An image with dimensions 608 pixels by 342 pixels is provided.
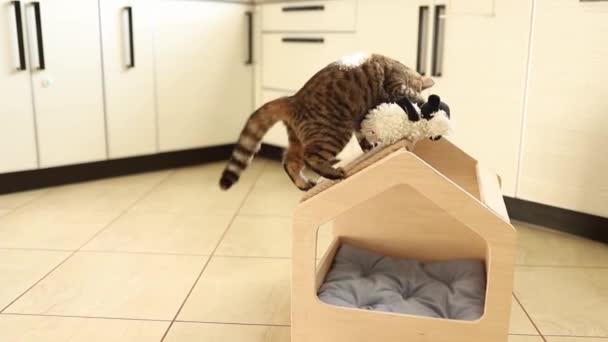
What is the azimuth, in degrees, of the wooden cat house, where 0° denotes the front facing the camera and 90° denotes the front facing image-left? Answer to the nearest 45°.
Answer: approximately 0°

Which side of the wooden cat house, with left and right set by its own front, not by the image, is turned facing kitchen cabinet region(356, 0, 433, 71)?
back
